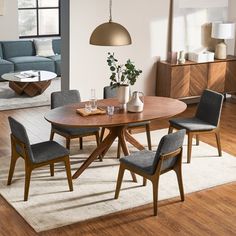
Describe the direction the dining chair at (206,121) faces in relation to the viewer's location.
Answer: facing the viewer and to the left of the viewer

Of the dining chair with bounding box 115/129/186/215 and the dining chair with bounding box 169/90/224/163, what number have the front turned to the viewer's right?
0

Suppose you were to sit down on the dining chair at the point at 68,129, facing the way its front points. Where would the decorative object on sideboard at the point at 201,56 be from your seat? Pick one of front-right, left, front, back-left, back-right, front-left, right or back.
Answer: left

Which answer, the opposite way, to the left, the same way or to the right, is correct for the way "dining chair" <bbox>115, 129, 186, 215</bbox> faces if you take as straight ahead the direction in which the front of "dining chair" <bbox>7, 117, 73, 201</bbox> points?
to the left

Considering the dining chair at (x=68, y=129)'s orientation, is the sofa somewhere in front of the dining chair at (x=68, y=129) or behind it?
behind

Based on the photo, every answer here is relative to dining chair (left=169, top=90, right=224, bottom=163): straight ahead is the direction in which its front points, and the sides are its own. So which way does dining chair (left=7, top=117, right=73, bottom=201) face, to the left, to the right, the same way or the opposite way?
the opposite way

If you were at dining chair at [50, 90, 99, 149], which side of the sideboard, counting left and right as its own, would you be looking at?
right

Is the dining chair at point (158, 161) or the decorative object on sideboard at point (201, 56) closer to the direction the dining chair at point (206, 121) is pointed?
the dining chair

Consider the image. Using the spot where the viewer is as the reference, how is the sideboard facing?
facing the viewer and to the right of the viewer

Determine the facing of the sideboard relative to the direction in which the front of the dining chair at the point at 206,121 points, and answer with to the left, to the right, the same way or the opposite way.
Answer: to the left

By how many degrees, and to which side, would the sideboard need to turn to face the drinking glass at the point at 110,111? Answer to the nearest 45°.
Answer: approximately 45° to its right

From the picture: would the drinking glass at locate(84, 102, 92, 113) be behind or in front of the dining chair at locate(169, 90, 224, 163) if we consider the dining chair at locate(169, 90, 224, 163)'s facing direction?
in front

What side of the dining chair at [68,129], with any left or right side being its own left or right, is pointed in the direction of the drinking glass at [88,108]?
front

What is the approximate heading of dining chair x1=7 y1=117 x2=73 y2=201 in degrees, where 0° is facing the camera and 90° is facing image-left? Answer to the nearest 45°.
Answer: approximately 225°

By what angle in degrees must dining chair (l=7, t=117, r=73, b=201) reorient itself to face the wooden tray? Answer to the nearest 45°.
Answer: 0° — it already faces it

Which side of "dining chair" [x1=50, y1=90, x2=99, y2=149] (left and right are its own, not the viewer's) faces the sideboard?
left

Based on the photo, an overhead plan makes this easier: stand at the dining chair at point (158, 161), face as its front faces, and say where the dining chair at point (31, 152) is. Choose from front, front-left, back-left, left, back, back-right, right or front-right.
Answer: front-left

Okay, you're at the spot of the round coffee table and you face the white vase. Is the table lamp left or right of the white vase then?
left

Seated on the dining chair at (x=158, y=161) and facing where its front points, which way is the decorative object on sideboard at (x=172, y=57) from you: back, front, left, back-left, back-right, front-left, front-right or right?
front-right

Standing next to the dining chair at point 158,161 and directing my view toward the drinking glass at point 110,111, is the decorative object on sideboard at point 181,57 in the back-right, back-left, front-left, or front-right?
front-right

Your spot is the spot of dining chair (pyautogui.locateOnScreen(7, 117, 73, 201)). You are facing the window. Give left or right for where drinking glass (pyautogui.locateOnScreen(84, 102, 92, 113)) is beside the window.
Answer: right

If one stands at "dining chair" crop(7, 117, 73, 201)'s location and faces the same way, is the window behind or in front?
in front

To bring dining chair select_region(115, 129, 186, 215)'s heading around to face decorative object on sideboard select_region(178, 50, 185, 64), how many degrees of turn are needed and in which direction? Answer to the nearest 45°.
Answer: approximately 45° to its right
